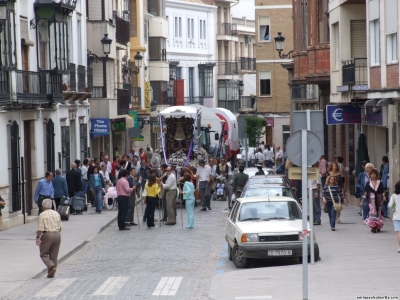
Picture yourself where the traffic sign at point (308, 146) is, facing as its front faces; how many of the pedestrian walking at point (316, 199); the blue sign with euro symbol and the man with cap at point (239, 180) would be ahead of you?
3

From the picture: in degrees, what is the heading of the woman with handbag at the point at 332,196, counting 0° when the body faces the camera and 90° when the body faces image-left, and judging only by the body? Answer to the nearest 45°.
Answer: approximately 0°
